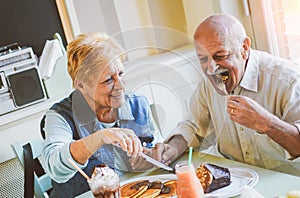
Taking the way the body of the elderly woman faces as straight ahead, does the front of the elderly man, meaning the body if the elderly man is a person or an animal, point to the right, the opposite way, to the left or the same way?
to the right

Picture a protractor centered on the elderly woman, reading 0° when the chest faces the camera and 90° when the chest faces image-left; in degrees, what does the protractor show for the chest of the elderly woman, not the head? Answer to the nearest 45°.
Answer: approximately 315°

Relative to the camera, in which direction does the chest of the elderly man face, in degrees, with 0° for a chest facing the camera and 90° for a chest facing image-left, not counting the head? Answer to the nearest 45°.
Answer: approximately 45°

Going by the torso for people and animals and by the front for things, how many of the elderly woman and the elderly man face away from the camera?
0

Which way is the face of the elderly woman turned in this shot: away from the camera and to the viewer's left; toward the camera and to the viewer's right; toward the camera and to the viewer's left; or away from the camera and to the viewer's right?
toward the camera and to the viewer's right

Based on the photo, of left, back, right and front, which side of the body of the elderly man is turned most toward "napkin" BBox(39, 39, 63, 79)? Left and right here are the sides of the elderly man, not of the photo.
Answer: right
